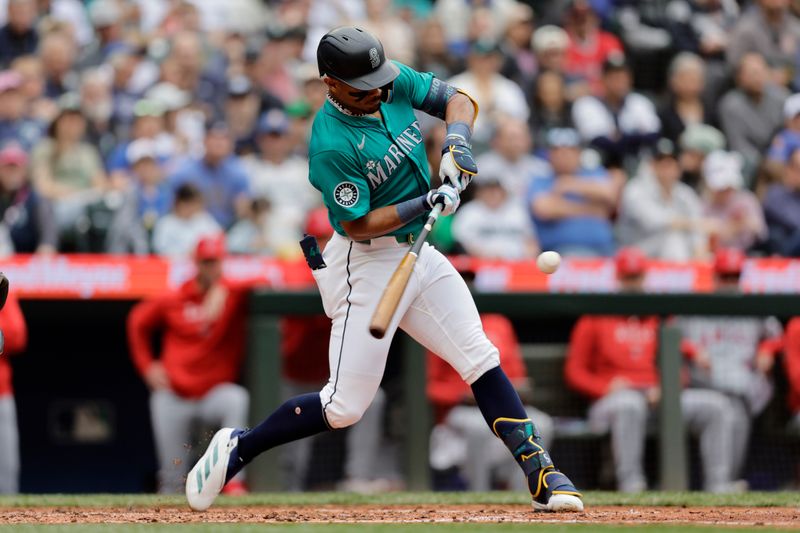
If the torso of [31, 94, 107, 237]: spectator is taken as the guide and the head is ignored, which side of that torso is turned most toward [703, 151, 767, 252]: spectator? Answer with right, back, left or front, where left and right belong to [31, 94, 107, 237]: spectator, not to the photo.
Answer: left

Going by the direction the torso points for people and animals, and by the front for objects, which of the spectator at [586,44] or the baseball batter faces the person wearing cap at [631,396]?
the spectator

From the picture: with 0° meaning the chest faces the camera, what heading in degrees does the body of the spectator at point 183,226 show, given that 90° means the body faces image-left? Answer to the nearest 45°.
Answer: approximately 0°

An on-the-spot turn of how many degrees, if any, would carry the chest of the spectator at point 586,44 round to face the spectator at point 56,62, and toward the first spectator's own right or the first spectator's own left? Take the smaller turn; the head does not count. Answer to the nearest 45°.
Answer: approximately 45° to the first spectator's own right

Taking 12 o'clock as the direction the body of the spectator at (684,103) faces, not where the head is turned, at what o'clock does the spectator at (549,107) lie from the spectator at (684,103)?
the spectator at (549,107) is roughly at 2 o'clock from the spectator at (684,103).

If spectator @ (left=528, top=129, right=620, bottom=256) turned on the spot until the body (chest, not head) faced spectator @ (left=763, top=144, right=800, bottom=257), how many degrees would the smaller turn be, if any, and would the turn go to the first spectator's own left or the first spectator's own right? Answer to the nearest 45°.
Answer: approximately 135° to the first spectator's own left

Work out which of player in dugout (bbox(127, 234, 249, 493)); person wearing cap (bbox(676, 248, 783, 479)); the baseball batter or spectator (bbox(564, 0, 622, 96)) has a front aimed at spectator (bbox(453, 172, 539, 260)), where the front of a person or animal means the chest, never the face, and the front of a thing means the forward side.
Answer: spectator (bbox(564, 0, 622, 96))
